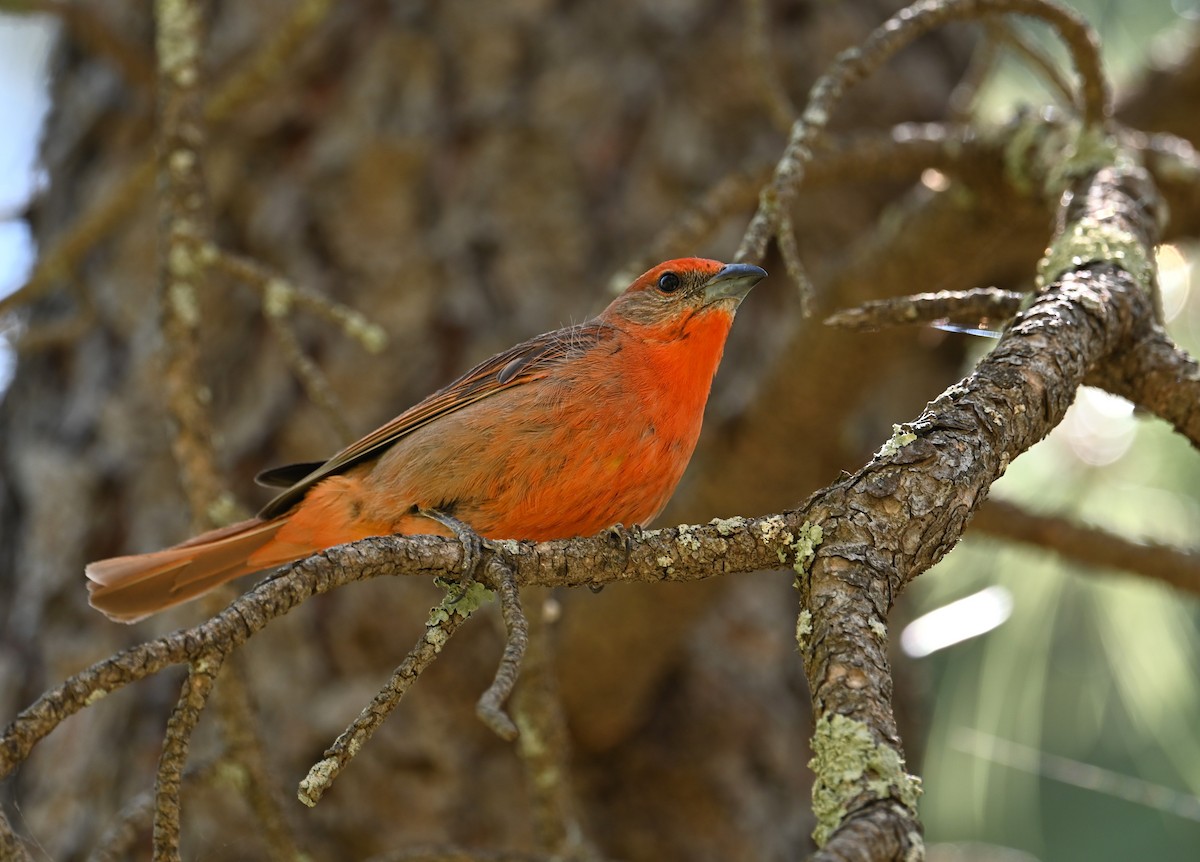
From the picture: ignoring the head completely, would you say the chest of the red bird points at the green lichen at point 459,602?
no

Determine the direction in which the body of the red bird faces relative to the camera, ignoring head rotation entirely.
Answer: to the viewer's right

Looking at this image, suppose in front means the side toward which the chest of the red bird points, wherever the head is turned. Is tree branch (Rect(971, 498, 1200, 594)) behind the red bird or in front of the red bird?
in front

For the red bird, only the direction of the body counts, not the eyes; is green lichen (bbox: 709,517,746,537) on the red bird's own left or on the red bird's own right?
on the red bird's own left

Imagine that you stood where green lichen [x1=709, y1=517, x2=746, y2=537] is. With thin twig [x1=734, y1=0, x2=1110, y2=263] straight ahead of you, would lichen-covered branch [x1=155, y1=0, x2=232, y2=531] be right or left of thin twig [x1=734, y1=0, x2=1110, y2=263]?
left
